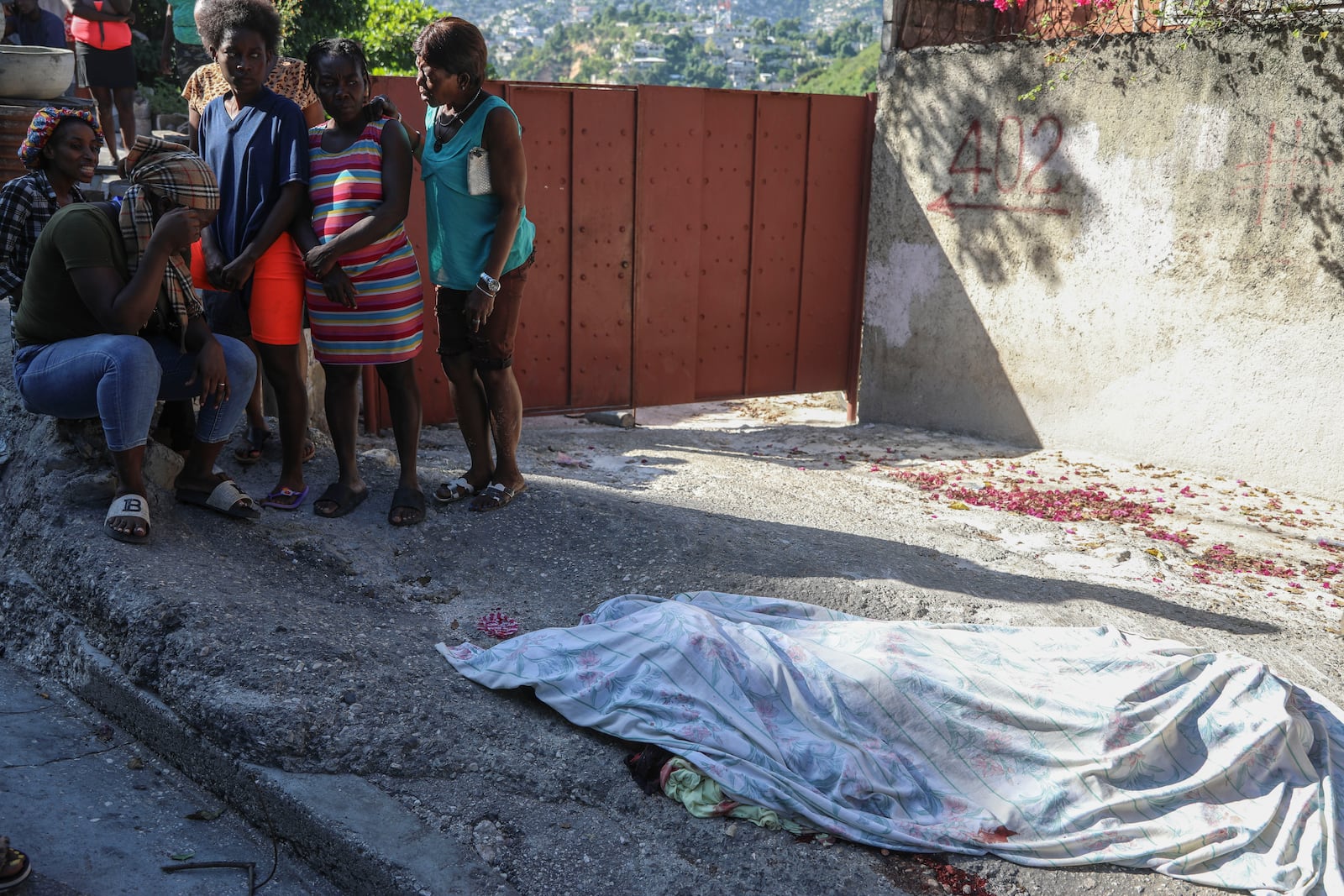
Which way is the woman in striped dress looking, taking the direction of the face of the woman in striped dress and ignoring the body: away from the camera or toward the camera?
toward the camera

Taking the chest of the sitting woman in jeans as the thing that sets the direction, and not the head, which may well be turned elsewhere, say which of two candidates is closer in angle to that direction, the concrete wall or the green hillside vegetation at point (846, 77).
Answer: the concrete wall

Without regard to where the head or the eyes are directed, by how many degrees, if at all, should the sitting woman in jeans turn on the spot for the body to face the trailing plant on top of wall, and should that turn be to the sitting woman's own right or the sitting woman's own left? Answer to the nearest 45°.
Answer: approximately 45° to the sitting woman's own left

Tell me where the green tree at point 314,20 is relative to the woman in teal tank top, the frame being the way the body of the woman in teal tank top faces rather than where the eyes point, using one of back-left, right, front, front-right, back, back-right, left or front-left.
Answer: back-right

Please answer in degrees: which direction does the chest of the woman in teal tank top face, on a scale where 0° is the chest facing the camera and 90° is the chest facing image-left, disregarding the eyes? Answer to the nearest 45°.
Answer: approximately 45°

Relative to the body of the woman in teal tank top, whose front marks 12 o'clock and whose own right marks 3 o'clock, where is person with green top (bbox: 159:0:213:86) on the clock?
The person with green top is roughly at 4 o'clock from the woman in teal tank top.

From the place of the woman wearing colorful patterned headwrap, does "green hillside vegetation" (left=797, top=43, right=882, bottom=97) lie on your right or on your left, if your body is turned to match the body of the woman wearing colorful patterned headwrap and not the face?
on your left

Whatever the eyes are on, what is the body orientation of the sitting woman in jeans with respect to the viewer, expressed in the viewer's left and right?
facing the viewer and to the right of the viewer

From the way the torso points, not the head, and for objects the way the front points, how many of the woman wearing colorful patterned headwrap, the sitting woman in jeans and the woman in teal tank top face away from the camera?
0

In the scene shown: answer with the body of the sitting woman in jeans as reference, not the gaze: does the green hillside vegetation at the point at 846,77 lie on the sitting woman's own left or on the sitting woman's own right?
on the sitting woman's own left

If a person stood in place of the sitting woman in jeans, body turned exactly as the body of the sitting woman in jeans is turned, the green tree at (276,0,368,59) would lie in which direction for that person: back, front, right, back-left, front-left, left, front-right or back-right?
back-left

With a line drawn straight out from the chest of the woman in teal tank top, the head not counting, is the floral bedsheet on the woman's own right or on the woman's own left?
on the woman's own left

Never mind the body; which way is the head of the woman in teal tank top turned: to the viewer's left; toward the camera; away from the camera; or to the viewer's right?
to the viewer's left

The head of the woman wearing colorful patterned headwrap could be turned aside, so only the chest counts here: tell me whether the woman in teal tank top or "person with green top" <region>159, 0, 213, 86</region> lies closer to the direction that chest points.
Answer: the woman in teal tank top
